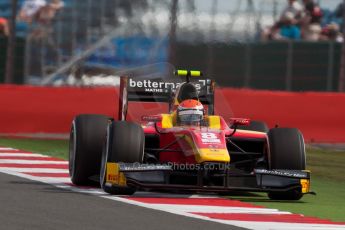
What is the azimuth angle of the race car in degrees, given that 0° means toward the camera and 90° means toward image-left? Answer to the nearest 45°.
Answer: approximately 0°

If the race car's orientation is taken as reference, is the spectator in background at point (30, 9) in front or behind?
behind

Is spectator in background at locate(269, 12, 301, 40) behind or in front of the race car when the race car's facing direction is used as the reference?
behind

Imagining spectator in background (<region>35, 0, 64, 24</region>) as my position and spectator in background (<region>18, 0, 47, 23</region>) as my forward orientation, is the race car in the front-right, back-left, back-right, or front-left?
back-left

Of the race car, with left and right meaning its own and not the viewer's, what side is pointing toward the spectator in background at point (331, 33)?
back

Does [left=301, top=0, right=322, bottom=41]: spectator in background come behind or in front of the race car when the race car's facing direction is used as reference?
behind
